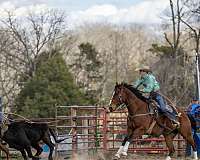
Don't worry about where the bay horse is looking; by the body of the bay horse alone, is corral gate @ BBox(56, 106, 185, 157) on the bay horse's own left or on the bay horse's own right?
on the bay horse's own right

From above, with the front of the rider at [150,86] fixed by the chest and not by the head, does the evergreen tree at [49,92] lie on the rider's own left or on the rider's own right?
on the rider's own right

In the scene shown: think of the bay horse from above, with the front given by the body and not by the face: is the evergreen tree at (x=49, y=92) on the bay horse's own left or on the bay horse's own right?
on the bay horse's own right

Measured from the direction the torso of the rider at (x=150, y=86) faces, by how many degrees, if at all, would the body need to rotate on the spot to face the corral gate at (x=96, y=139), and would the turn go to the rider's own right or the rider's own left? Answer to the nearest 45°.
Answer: approximately 45° to the rider's own right

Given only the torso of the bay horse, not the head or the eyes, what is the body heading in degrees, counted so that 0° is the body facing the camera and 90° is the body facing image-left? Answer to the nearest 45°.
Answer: approximately 90°

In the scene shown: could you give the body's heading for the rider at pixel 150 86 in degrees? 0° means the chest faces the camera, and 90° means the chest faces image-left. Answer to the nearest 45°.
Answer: approximately 90°
